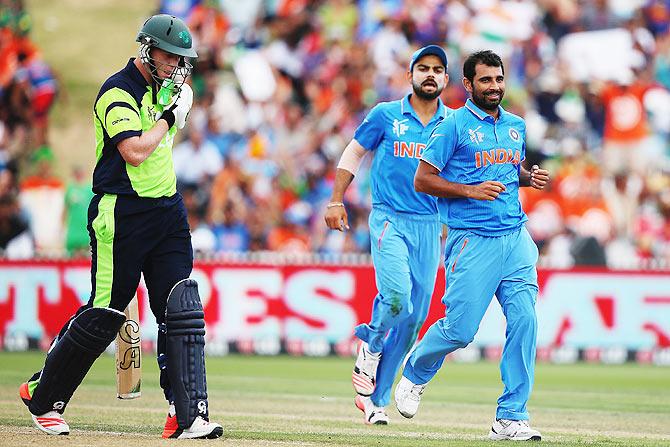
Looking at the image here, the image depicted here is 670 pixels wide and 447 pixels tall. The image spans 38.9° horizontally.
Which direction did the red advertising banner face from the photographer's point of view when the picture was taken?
facing the viewer

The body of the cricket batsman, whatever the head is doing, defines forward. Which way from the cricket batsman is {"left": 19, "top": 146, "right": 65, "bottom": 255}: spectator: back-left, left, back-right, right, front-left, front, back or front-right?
back-left

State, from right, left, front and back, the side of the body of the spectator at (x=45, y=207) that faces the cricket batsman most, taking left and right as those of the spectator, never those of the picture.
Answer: front

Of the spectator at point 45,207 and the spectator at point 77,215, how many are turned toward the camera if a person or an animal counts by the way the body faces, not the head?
2

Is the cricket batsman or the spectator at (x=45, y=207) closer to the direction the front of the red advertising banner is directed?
the cricket batsman

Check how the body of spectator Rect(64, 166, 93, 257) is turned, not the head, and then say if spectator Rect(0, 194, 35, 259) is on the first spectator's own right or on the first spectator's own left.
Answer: on the first spectator's own right

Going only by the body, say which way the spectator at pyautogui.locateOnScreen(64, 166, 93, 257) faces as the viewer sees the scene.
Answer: toward the camera

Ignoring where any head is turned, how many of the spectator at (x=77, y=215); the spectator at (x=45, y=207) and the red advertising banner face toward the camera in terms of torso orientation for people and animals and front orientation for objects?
3

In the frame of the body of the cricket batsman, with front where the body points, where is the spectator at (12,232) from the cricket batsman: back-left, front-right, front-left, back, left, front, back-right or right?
back-left
